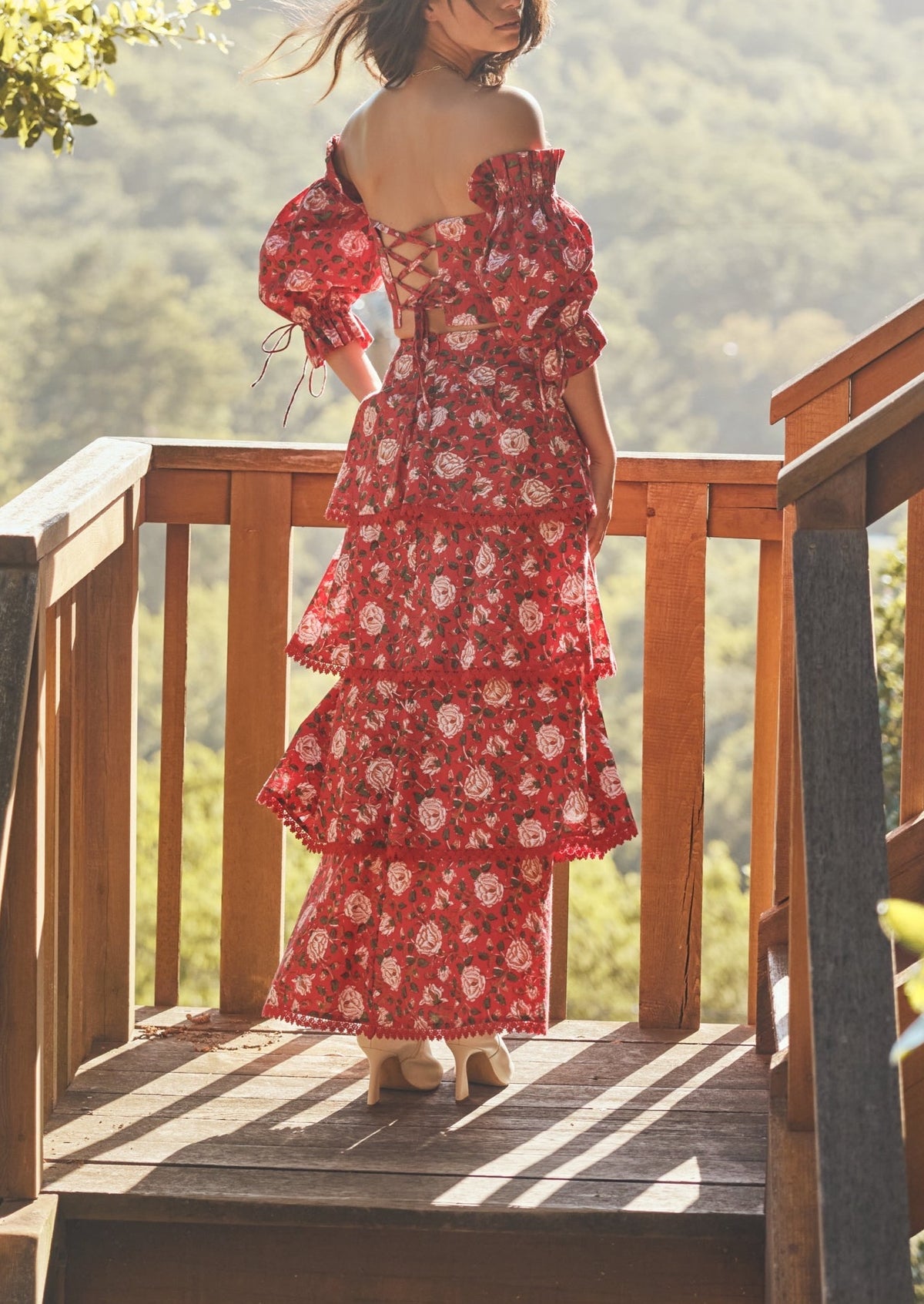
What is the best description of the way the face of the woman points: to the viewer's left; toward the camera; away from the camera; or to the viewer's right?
to the viewer's right

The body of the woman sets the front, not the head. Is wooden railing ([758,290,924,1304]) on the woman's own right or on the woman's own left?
on the woman's own right

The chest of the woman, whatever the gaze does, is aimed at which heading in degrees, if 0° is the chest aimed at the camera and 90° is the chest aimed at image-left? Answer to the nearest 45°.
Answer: approximately 225°
